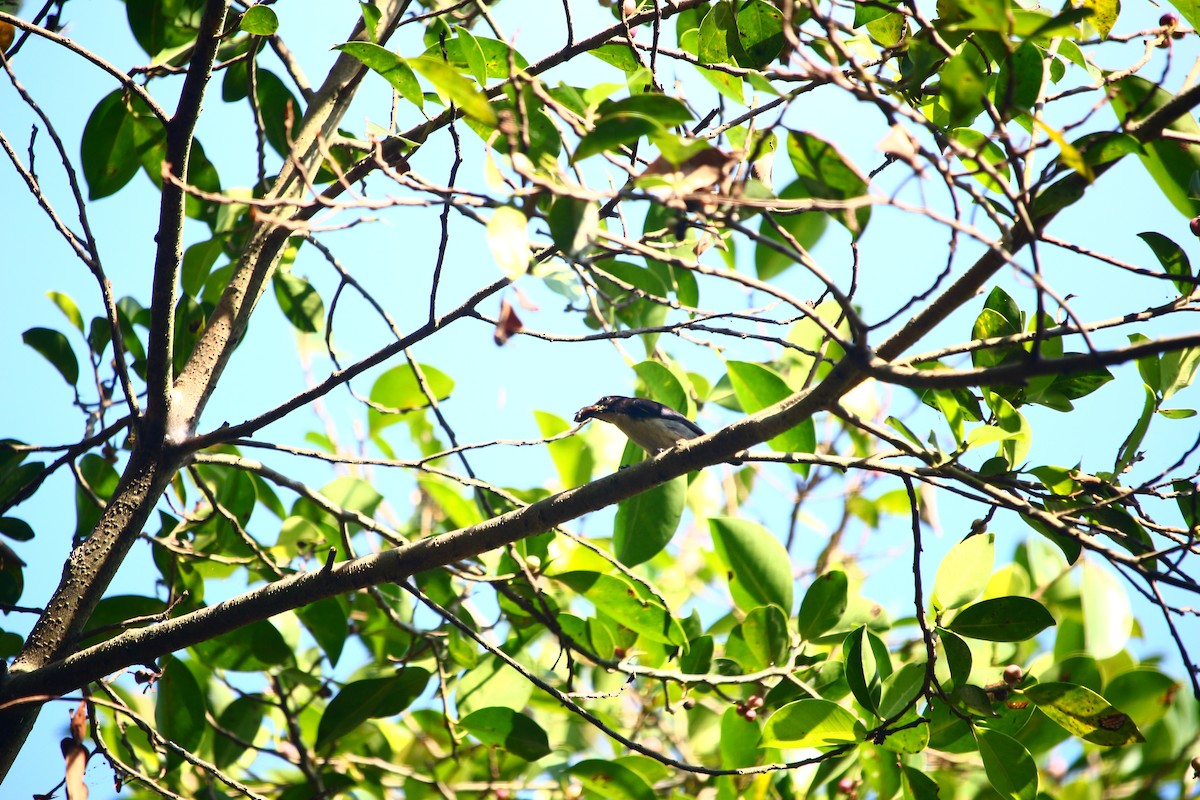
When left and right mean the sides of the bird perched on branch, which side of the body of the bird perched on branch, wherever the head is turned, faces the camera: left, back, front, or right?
left
